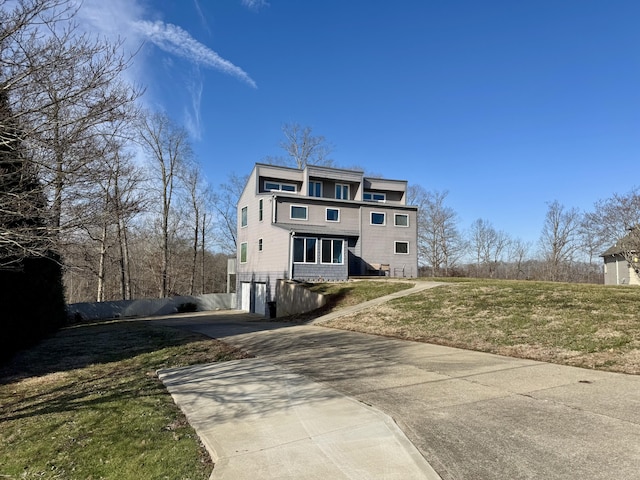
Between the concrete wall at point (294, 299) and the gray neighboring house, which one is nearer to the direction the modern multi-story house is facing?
the concrete wall

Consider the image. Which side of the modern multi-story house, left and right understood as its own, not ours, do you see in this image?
front

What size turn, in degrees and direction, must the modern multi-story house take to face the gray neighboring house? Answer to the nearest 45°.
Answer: approximately 90° to its left

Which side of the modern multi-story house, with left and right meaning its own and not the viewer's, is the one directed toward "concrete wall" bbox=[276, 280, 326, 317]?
front

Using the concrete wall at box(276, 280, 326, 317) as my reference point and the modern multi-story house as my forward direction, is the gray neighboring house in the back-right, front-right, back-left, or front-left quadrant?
front-right

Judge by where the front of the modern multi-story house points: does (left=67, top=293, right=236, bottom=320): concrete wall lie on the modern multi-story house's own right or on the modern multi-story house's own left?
on the modern multi-story house's own right
